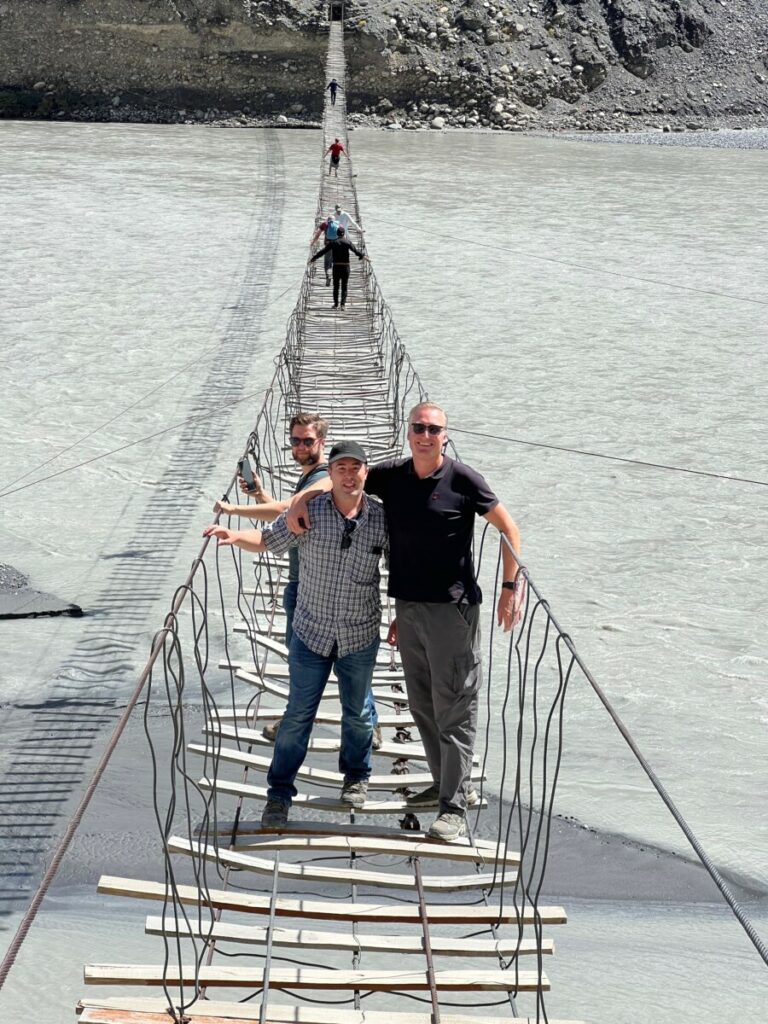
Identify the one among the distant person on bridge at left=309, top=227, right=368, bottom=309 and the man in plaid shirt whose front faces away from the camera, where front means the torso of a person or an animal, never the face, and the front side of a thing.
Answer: the distant person on bridge

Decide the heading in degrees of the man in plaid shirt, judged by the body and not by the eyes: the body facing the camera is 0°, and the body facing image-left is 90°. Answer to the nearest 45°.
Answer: approximately 0°

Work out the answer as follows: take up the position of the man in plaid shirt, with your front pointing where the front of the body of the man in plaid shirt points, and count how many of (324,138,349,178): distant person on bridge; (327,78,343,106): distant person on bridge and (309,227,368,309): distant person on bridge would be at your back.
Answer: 3

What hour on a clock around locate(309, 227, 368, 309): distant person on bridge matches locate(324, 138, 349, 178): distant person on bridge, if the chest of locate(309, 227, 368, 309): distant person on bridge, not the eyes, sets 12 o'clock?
locate(324, 138, 349, 178): distant person on bridge is roughly at 12 o'clock from locate(309, 227, 368, 309): distant person on bridge.

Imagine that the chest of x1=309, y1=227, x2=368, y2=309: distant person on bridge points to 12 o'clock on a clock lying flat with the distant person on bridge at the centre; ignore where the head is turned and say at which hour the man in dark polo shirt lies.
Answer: The man in dark polo shirt is roughly at 6 o'clock from the distant person on bridge.

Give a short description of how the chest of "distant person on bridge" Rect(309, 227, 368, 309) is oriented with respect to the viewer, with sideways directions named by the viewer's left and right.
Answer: facing away from the viewer

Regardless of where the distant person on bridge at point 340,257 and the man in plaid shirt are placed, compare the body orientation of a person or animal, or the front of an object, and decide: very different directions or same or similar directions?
very different directions

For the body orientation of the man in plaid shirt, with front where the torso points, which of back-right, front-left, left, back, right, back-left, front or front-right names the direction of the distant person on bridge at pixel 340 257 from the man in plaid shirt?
back

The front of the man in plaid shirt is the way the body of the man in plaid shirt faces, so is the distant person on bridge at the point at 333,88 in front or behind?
behind
